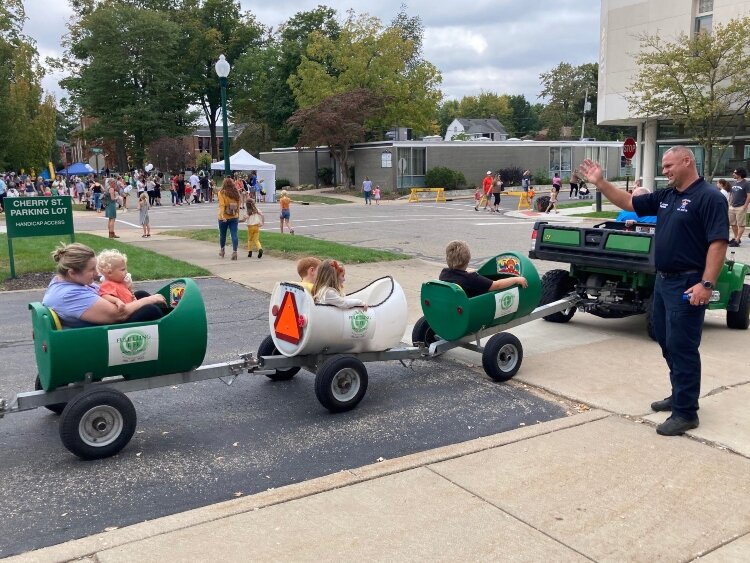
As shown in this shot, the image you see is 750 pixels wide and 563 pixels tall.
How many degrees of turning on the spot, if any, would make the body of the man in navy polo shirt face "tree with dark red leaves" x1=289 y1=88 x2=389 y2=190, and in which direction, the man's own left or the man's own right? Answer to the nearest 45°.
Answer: approximately 90° to the man's own right

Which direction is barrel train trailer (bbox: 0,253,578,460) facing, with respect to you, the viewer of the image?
facing away from the viewer and to the right of the viewer

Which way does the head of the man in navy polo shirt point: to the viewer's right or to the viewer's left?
to the viewer's left

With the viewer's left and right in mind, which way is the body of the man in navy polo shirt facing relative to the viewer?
facing the viewer and to the left of the viewer

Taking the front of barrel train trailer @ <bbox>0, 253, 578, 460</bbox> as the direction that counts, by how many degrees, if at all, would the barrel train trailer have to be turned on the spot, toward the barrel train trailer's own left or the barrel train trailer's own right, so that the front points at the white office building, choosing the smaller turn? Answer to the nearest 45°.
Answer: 0° — it already faces it

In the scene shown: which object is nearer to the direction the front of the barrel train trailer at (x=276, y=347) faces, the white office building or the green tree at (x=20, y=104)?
the white office building

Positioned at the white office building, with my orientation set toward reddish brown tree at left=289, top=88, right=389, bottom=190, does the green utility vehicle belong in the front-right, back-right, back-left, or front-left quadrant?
back-left

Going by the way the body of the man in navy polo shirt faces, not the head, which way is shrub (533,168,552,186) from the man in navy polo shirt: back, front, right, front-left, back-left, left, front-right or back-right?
back-right
